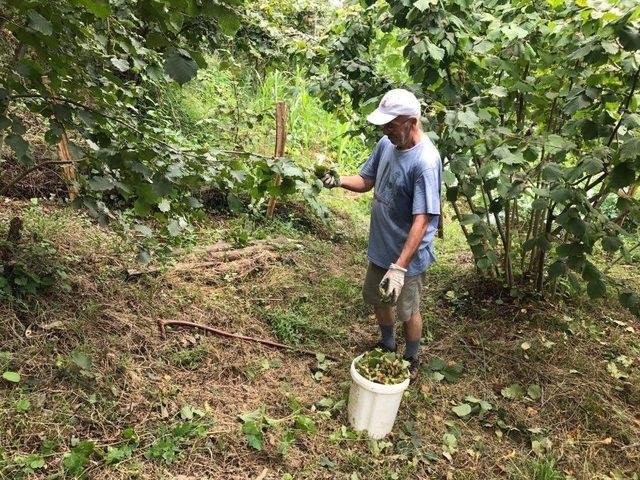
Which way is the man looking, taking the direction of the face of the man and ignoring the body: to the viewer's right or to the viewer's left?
to the viewer's left

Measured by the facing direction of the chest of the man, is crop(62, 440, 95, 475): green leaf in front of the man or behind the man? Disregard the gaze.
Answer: in front

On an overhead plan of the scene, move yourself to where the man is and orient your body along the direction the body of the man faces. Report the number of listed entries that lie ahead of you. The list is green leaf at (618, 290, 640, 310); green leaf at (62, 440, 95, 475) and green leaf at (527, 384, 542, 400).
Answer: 1

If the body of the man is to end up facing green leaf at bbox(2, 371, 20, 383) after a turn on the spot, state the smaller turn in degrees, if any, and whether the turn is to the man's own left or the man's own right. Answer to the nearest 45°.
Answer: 0° — they already face it

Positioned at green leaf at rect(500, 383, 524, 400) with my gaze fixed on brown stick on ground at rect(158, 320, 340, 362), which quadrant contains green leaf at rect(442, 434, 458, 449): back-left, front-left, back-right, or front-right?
front-left

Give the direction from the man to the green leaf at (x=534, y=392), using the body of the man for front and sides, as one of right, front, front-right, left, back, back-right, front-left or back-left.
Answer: back-left

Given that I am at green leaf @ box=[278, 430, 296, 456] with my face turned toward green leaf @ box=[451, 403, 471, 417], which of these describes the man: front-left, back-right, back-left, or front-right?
front-left

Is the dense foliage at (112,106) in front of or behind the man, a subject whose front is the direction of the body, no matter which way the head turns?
in front

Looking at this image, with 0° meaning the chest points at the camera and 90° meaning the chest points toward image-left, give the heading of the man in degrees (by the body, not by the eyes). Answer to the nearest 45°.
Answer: approximately 45°
